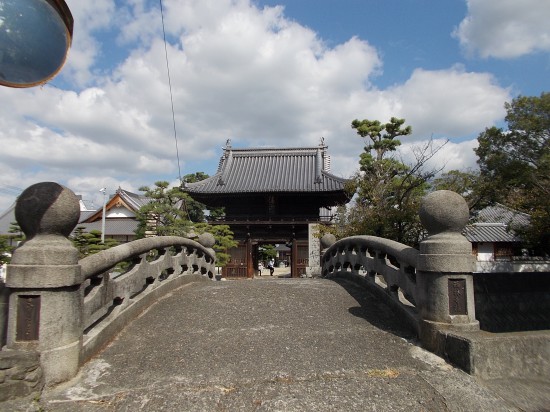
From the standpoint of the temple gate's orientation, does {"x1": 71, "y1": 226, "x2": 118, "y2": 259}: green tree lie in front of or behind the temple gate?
in front

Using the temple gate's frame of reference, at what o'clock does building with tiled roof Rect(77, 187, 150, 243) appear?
The building with tiled roof is roughly at 4 o'clock from the temple gate.

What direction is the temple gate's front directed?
toward the camera

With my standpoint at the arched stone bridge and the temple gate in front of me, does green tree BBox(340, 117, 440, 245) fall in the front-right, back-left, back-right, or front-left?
front-right

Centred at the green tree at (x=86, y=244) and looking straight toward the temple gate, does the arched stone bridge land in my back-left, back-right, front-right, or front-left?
back-right

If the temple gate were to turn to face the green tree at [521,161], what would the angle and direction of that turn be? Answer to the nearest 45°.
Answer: approximately 45° to its left

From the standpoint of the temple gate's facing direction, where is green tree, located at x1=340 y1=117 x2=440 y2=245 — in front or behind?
in front

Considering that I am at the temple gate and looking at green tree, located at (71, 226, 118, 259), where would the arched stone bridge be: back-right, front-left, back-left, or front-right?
front-left

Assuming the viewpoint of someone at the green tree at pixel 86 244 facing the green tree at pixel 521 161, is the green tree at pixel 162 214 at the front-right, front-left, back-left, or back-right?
front-left

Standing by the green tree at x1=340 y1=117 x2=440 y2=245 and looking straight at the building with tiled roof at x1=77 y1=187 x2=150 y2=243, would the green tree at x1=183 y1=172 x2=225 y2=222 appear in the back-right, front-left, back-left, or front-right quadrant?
front-right

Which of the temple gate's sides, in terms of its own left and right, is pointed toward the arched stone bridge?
front

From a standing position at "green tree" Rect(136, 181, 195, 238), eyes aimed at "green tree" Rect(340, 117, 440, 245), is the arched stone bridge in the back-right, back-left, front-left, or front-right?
front-right

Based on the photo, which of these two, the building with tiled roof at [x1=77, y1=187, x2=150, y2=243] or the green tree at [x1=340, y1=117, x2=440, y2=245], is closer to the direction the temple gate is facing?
the green tree

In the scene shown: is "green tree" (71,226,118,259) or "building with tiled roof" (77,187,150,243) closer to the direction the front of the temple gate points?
the green tree
